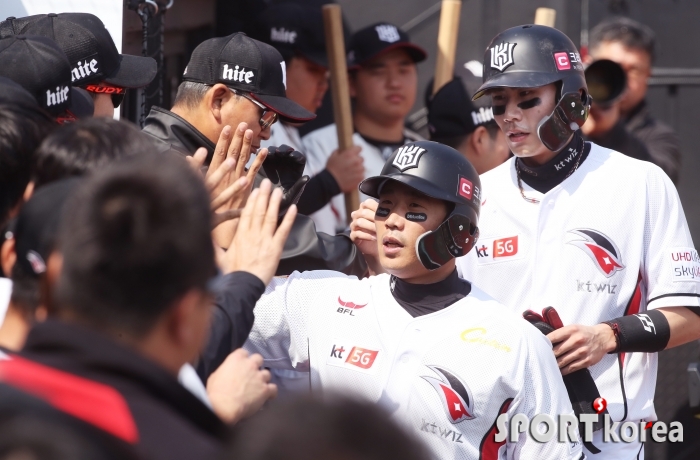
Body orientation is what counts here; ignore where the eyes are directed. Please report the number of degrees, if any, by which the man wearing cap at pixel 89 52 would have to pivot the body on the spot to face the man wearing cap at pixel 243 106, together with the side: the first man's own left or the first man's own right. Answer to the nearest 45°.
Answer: approximately 45° to the first man's own right

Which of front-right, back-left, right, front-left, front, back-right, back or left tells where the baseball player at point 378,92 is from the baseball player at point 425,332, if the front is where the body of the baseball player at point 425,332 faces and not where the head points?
back-right

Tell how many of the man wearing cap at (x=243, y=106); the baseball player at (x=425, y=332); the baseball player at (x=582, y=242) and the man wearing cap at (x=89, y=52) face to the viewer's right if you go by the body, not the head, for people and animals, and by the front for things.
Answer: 2

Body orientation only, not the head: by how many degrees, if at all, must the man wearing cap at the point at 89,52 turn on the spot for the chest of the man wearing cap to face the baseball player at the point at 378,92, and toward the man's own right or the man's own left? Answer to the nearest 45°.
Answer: approximately 45° to the man's own left

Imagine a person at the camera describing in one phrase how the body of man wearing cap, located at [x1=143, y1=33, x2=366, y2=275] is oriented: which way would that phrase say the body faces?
to the viewer's right

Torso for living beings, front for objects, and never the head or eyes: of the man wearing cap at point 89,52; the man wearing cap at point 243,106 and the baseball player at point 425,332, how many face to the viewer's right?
2

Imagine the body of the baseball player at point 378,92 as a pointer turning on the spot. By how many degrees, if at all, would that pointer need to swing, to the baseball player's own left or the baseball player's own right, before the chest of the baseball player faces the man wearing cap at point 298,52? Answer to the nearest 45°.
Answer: approximately 135° to the baseball player's own right

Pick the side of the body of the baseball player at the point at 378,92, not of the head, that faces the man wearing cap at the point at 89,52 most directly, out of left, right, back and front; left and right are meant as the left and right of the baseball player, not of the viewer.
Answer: right
